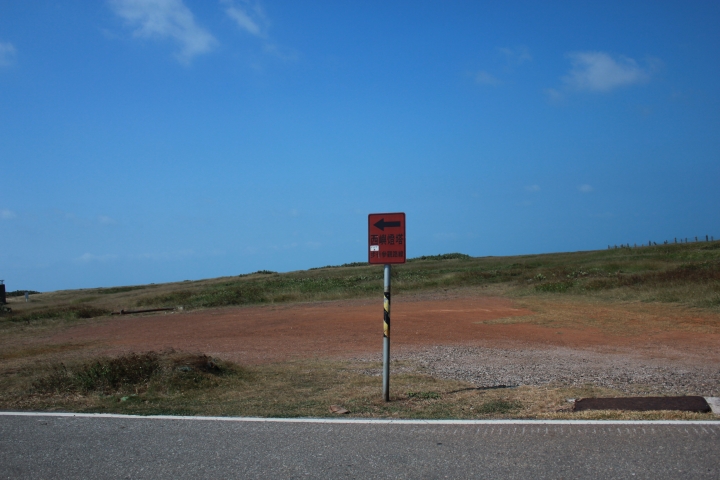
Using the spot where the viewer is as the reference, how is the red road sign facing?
facing the viewer

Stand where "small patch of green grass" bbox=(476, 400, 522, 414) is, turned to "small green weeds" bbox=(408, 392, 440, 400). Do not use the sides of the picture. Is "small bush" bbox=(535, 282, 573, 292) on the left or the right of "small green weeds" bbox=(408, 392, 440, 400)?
right

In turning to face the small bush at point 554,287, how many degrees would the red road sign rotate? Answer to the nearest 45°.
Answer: approximately 180°

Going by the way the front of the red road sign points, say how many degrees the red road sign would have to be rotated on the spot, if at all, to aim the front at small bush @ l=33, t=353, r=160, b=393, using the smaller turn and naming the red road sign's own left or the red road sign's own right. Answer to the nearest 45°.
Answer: approximately 90° to the red road sign's own right

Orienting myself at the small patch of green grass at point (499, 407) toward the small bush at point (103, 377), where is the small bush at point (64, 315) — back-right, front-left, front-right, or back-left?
front-right

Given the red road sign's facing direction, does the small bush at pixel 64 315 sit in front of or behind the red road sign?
behind

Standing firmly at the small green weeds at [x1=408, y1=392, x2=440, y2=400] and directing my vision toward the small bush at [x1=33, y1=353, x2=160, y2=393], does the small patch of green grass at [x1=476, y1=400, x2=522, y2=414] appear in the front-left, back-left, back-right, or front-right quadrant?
back-left
